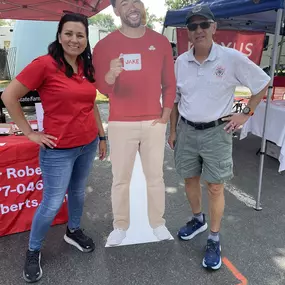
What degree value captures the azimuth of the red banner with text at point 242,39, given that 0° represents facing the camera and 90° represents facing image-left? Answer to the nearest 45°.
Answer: approximately 0°

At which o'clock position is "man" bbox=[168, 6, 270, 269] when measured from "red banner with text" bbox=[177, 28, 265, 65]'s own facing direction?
The man is roughly at 12 o'clock from the red banner with text.

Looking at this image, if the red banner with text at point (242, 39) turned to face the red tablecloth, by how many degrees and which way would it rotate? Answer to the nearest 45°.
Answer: approximately 45° to its right

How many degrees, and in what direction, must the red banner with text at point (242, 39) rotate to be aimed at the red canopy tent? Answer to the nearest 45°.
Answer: approximately 90° to its right

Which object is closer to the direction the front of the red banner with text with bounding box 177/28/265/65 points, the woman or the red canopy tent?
the woman

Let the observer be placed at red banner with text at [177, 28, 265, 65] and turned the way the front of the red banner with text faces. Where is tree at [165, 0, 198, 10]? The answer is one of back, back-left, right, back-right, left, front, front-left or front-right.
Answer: back
